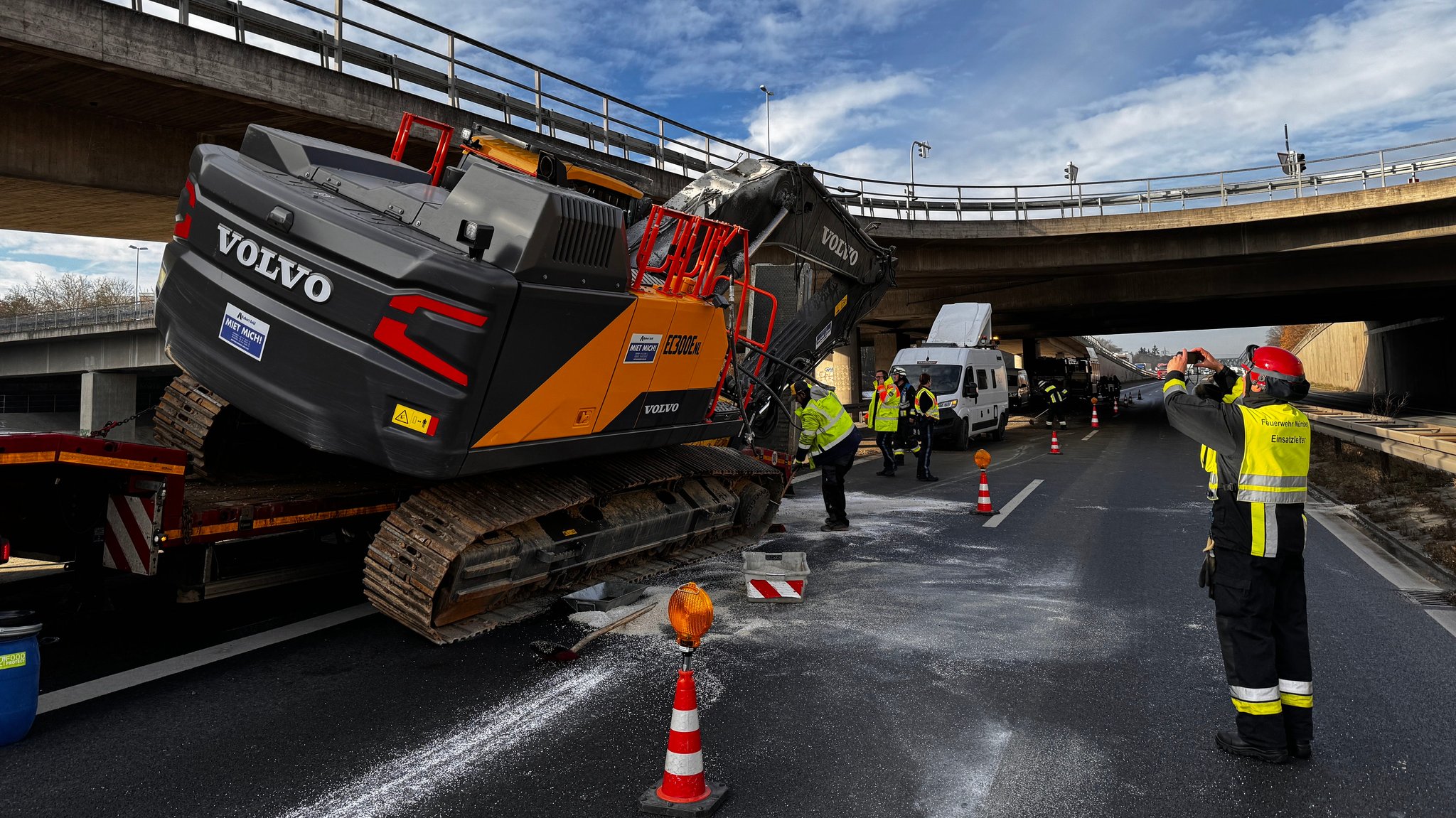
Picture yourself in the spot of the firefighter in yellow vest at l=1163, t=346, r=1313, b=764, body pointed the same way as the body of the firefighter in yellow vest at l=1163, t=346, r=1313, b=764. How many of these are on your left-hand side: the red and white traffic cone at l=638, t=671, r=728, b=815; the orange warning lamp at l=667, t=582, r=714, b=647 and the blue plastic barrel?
3

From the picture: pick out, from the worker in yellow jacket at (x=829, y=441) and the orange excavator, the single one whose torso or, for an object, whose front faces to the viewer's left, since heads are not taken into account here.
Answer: the worker in yellow jacket

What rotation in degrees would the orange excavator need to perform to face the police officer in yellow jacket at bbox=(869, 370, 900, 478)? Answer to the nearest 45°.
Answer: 0° — it already faces them

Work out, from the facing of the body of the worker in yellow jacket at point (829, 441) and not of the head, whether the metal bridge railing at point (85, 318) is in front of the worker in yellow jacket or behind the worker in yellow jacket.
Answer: in front

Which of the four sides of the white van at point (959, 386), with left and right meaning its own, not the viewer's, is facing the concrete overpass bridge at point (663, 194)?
front

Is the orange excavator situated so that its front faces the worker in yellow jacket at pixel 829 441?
yes

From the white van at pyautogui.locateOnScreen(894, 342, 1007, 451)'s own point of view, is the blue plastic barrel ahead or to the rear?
ahead

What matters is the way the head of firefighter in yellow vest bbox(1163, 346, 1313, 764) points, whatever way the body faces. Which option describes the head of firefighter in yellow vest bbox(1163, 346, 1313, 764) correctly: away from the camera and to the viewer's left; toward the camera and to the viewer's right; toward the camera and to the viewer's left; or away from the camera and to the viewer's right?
away from the camera and to the viewer's left

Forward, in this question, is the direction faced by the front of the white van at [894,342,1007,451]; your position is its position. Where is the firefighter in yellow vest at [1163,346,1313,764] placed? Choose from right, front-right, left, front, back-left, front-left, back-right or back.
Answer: front-left

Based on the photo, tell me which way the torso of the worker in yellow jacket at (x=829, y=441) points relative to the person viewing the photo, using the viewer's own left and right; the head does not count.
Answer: facing to the left of the viewer

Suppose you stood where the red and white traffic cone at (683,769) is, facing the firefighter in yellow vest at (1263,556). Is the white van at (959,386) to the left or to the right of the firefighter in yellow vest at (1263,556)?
left

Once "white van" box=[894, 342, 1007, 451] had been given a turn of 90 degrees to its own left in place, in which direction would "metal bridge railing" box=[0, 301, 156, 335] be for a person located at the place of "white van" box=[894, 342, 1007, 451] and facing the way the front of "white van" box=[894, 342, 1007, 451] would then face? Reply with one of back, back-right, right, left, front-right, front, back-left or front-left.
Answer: back-right

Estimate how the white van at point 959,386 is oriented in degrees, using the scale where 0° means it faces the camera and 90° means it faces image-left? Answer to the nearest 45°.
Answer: approximately 45°

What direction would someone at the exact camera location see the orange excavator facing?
facing away from the viewer and to the right of the viewer

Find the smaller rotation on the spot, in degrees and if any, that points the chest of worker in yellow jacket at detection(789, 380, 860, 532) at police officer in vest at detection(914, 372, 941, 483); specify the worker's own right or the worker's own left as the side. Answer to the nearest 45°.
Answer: approximately 90° to the worker's own right
